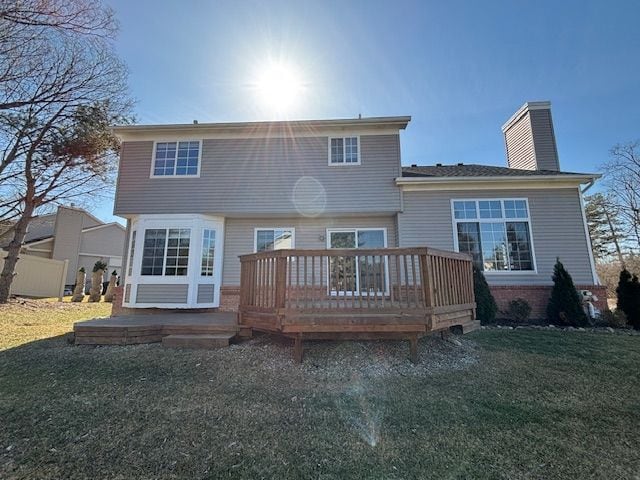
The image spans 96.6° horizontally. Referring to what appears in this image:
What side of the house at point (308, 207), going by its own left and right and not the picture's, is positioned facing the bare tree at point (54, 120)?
left

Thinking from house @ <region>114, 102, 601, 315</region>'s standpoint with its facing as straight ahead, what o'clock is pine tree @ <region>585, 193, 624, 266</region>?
The pine tree is roughly at 2 o'clock from the house.

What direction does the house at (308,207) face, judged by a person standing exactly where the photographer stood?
facing away from the viewer

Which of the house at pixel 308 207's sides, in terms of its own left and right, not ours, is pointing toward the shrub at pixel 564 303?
right

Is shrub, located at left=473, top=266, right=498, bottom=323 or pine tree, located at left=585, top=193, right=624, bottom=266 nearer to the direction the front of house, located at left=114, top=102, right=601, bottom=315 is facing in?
the pine tree

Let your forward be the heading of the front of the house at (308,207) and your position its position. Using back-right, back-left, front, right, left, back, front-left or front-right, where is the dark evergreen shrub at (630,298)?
right

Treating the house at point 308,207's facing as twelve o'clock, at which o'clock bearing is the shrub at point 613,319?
The shrub is roughly at 3 o'clock from the house.
